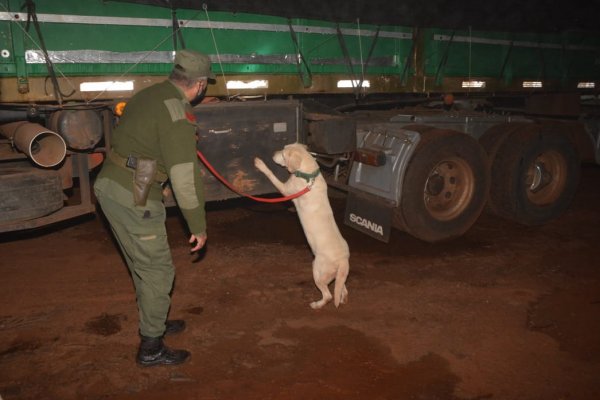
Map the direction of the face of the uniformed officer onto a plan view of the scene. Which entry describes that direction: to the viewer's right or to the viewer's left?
to the viewer's right

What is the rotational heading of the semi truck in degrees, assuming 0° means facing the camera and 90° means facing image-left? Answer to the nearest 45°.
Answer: approximately 225°
